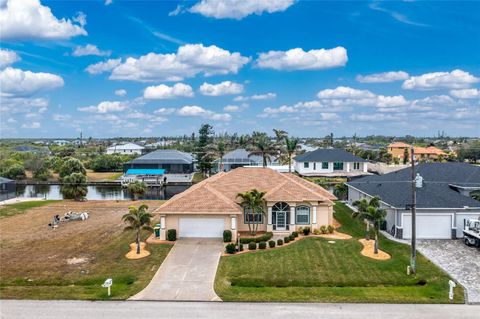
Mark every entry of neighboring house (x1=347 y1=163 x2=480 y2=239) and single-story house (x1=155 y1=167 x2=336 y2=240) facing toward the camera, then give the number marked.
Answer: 2

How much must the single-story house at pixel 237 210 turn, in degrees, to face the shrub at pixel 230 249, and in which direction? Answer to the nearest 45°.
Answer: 0° — it already faces it

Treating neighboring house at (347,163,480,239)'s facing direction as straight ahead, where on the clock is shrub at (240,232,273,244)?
The shrub is roughly at 2 o'clock from the neighboring house.

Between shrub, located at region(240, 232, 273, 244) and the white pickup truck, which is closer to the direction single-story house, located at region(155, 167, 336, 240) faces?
the shrub

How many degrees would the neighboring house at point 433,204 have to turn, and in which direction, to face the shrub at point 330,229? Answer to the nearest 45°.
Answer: approximately 90° to its right

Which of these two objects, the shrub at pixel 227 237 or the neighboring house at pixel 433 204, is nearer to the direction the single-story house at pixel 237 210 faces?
the shrub

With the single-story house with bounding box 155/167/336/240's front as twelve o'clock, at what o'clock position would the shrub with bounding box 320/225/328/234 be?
The shrub is roughly at 9 o'clock from the single-story house.

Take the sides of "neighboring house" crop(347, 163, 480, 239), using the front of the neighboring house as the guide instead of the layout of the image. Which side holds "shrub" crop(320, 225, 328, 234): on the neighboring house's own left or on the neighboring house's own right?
on the neighboring house's own right

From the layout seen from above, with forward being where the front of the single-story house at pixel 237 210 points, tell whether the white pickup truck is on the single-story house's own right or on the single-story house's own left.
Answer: on the single-story house's own left

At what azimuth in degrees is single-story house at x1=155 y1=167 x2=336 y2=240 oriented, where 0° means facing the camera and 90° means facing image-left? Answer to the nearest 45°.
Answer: approximately 0°
